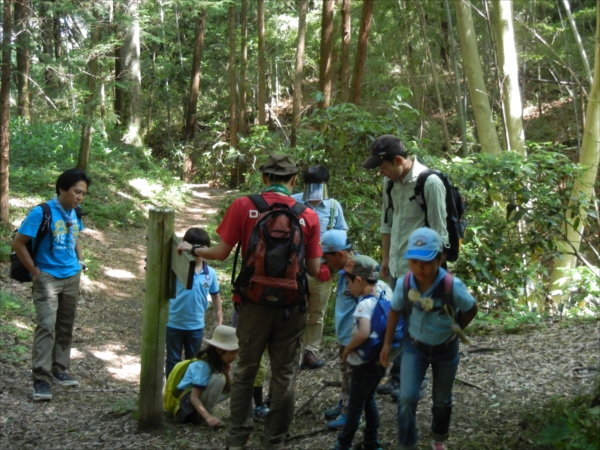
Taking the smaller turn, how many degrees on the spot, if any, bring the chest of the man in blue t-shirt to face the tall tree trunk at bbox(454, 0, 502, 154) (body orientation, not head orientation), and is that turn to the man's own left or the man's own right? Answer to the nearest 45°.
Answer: approximately 90° to the man's own left

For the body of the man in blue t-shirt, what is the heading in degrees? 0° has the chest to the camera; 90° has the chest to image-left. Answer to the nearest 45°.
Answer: approximately 315°

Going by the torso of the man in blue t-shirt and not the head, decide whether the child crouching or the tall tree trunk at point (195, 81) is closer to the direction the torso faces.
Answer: the child crouching

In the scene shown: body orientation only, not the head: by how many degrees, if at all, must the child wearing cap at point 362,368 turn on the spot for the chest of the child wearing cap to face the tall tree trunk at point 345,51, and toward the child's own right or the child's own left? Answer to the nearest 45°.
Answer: approximately 90° to the child's own right

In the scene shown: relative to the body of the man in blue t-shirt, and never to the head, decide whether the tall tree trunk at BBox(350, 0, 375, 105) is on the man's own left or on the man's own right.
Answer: on the man's own left

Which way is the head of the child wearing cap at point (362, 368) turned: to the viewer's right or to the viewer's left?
to the viewer's left

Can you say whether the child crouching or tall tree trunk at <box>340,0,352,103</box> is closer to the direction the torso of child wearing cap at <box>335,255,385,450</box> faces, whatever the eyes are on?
the child crouching

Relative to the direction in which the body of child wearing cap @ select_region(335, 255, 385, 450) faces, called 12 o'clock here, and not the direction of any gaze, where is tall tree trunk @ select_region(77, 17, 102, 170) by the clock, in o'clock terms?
The tall tree trunk is roughly at 2 o'clock from the child wearing cap.

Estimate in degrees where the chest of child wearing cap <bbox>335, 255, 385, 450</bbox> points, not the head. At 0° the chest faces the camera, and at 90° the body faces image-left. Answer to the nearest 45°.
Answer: approximately 90°
